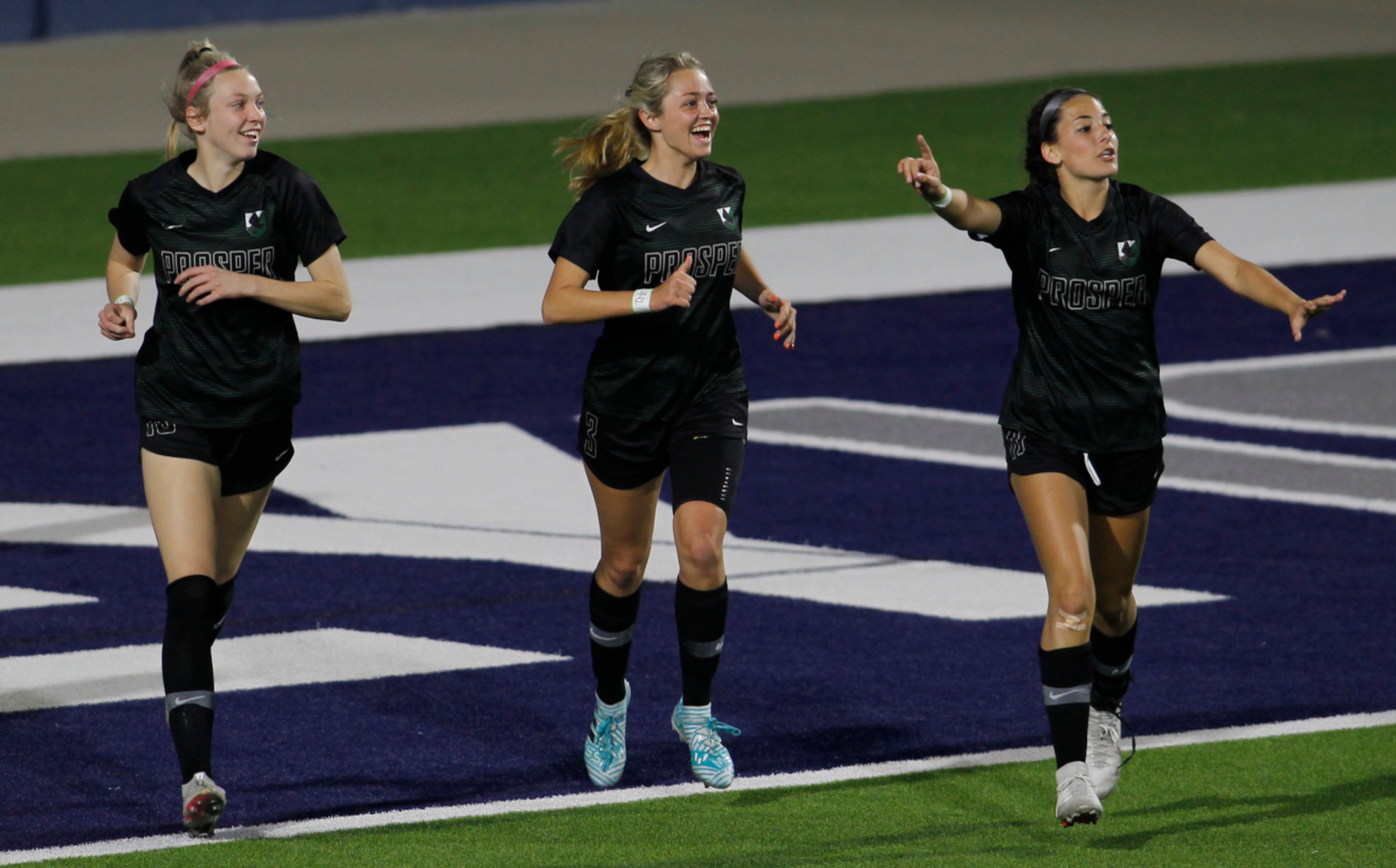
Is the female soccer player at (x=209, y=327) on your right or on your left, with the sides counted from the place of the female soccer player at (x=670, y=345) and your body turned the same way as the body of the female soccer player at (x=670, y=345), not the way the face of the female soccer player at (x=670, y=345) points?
on your right

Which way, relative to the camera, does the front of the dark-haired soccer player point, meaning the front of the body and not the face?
toward the camera

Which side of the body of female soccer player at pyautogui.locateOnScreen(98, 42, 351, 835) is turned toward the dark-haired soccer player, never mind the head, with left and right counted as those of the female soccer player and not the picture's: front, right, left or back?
left

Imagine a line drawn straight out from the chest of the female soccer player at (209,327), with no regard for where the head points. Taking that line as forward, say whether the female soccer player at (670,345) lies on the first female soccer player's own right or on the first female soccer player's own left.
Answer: on the first female soccer player's own left

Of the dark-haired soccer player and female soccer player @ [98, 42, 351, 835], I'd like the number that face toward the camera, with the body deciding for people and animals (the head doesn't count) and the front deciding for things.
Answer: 2

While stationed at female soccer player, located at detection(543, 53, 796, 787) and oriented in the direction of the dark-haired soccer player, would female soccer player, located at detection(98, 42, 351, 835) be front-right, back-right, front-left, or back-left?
back-right

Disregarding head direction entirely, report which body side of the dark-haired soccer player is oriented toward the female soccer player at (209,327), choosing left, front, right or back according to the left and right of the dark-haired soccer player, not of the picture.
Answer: right

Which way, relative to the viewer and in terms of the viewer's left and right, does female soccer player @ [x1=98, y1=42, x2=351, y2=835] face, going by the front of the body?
facing the viewer

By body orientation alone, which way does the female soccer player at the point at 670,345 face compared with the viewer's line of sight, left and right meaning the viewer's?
facing the viewer and to the right of the viewer

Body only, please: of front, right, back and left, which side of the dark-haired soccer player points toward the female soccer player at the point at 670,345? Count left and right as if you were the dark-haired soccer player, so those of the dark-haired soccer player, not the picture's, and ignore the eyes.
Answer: right

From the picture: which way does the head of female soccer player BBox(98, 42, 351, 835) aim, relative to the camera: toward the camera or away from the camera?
toward the camera
